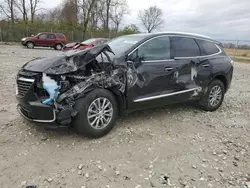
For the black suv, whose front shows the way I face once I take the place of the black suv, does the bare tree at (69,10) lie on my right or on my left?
on my right

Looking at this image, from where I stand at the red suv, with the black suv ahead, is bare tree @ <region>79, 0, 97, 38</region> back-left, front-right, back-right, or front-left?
back-left

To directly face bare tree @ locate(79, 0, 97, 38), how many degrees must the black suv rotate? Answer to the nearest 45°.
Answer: approximately 135° to its right

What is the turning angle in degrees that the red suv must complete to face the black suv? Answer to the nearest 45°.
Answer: approximately 90° to its left

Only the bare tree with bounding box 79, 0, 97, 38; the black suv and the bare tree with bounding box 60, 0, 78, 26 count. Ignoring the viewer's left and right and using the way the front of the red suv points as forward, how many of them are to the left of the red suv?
1

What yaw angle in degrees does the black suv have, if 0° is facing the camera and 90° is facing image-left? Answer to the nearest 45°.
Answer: approximately 45°

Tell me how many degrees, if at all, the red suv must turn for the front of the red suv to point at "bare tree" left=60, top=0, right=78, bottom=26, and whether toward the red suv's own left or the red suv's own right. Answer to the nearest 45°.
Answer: approximately 90° to the red suv's own right

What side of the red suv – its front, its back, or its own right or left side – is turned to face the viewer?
left
